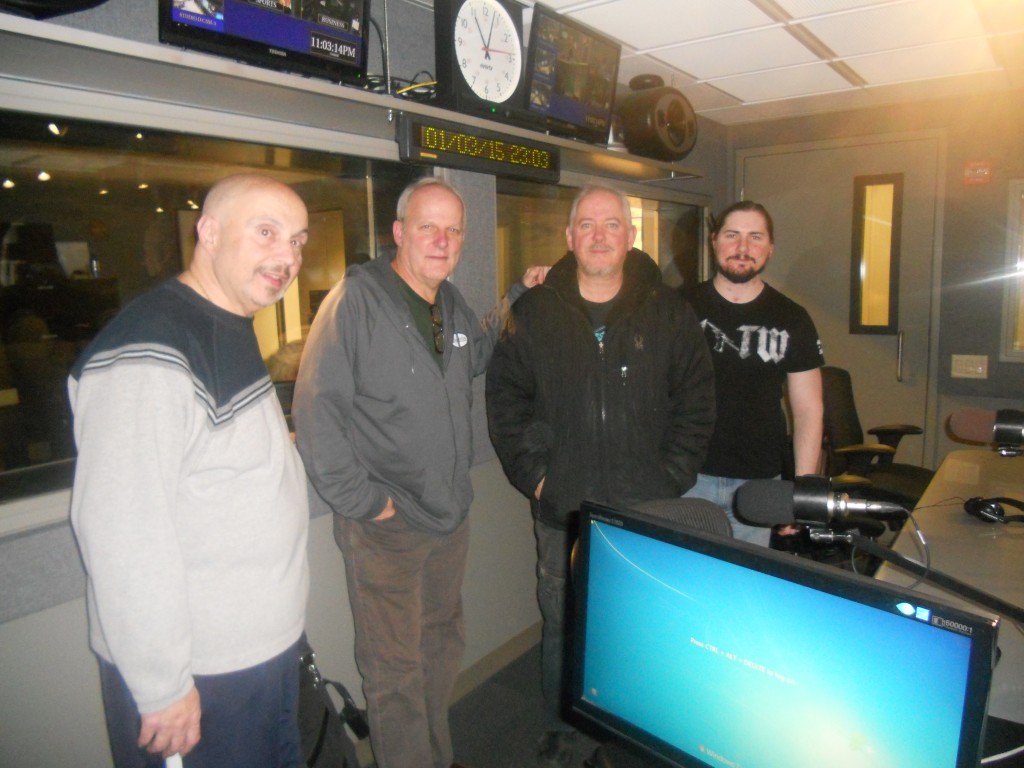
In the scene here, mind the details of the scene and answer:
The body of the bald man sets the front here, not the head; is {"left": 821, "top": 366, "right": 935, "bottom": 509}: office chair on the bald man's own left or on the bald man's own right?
on the bald man's own left

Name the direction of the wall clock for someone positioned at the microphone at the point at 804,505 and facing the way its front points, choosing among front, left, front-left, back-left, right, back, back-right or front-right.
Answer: front-right

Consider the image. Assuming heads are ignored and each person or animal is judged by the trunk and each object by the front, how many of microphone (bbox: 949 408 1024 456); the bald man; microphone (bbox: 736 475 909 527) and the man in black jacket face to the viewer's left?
2

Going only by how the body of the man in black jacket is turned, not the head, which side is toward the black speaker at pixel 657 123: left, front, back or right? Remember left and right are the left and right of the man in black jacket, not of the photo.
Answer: back

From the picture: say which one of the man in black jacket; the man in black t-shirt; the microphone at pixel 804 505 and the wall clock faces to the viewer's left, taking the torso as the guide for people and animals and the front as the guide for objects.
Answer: the microphone

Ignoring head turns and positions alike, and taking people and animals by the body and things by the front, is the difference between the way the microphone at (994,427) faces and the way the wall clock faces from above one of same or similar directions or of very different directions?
very different directions

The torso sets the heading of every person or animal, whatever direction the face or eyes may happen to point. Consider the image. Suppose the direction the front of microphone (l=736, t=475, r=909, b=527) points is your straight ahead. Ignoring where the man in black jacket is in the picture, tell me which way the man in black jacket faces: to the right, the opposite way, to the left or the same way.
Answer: to the left

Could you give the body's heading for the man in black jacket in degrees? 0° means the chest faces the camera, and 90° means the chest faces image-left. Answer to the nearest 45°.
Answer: approximately 0°
